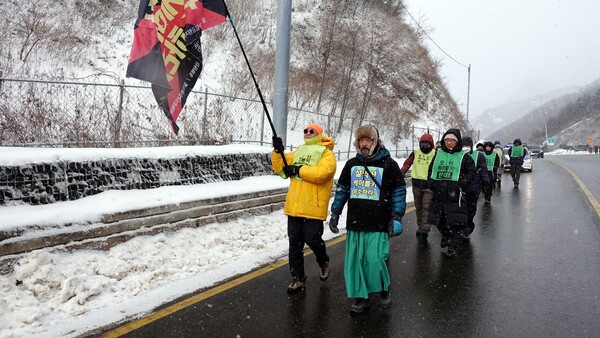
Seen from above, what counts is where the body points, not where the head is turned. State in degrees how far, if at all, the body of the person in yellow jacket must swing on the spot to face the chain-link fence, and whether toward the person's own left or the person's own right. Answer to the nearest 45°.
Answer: approximately 90° to the person's own right

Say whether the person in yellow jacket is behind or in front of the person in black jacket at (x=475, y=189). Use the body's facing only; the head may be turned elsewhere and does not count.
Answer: in front

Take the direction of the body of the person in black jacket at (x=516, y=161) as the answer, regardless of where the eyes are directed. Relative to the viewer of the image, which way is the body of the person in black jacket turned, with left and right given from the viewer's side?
facing the viewer

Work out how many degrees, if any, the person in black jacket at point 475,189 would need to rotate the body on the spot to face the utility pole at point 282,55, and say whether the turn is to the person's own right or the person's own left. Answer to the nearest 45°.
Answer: approximately 45° to the person's own right

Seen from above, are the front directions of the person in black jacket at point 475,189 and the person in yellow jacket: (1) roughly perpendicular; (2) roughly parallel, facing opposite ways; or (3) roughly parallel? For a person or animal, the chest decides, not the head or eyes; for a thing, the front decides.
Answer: roughly parallel

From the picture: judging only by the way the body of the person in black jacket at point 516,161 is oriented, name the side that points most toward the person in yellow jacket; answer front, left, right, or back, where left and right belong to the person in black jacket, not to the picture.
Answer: front

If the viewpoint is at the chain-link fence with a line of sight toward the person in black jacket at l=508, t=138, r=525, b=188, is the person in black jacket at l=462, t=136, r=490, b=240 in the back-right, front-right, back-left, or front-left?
front-right

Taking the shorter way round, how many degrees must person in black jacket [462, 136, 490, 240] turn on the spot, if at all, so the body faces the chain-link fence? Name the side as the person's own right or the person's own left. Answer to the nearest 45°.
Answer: approximately 45° to the person's own right

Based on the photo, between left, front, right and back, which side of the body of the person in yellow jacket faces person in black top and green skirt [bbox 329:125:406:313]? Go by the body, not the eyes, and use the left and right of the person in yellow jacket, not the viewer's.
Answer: left

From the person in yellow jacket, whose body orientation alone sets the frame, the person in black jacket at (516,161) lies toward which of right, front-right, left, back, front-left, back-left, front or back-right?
back

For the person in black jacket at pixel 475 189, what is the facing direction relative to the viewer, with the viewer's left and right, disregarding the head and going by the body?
facing the viewer and to the left of the viewer

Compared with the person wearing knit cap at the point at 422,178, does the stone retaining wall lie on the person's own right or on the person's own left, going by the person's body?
on the person's own right

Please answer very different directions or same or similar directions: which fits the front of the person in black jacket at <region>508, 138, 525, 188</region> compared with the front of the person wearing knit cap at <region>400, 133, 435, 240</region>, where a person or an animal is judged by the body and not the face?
same or similar directions

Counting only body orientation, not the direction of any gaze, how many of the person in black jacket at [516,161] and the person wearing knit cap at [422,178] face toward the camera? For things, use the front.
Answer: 2

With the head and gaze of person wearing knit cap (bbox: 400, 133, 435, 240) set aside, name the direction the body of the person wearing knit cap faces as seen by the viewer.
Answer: toward the camera

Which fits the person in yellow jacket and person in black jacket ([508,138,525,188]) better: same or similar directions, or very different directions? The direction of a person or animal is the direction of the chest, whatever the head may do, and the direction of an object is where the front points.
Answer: same or similar directions

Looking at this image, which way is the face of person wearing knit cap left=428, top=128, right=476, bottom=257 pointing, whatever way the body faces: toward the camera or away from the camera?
toward the camera

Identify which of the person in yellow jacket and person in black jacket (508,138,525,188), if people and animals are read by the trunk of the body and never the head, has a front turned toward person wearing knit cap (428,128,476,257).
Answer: the person in black jacket
